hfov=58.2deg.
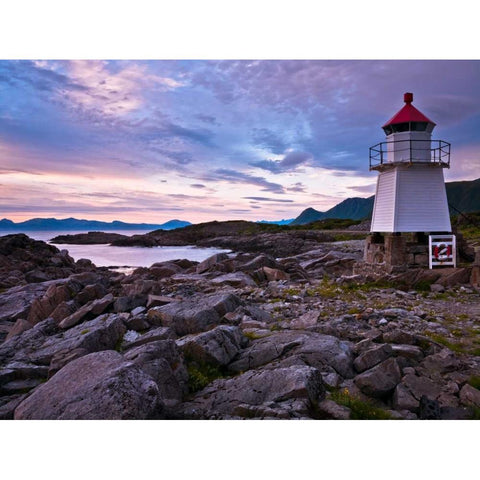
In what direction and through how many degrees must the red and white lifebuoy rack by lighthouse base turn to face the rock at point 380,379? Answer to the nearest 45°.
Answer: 0° — it already faces it

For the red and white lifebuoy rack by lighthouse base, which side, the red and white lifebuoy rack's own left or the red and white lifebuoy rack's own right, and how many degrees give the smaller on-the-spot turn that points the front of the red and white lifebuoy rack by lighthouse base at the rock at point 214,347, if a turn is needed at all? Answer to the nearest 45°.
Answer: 0° — it already faces it

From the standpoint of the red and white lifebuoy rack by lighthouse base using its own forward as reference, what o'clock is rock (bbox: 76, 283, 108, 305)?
The rock is roughly at 2 o'clock from the red and white lifebuoy rack by lighthouse base.

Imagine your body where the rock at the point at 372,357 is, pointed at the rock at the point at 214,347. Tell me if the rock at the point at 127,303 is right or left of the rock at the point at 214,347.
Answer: right

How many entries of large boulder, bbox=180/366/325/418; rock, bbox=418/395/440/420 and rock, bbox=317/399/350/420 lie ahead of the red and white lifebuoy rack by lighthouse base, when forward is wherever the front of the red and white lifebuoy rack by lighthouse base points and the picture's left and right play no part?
3

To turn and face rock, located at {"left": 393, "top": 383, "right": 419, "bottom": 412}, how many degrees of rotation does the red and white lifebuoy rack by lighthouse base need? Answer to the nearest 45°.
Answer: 0° — it already faces it

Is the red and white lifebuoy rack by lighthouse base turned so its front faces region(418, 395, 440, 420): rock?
yes

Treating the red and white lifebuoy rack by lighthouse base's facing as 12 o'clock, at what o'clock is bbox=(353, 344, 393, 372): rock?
The rock is roughly at 12 o'clock from the red and white lifebuoy rack by lighthouse base.

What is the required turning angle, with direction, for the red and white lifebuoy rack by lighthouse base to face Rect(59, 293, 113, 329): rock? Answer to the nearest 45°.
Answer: approximately 45° to its right

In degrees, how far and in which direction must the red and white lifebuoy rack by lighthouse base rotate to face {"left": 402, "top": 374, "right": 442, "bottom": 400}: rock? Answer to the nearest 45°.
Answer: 0° — it already faces it
